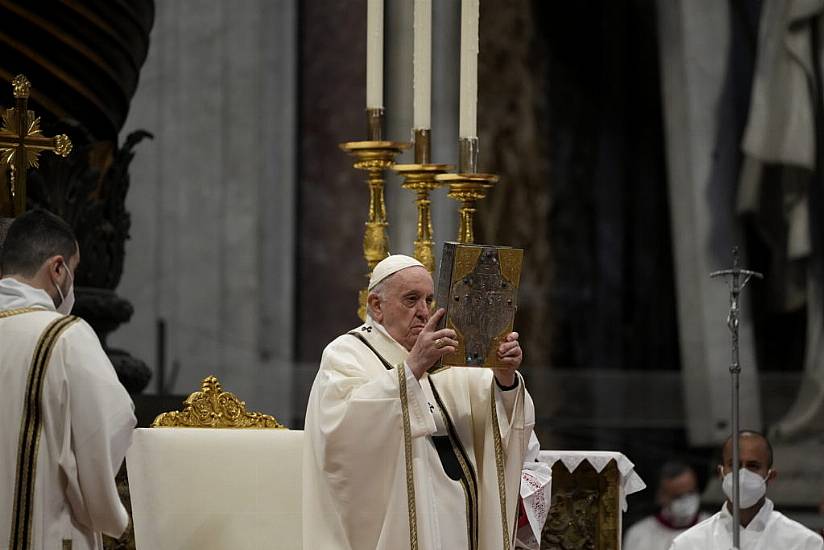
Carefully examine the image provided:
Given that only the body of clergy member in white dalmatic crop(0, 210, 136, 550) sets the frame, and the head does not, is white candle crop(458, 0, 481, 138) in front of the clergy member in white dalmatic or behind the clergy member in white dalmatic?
in front

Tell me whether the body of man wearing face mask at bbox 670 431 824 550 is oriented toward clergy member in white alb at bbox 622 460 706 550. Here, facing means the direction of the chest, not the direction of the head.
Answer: no

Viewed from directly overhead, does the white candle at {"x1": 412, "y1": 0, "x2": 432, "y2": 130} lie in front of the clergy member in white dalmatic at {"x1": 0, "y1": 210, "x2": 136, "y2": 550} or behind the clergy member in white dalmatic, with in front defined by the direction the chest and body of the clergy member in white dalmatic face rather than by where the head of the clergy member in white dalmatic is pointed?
in front

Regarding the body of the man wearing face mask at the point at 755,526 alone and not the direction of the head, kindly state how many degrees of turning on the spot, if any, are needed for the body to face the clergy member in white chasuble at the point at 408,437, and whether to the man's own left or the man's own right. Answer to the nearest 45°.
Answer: approximately 45° to the man's own right

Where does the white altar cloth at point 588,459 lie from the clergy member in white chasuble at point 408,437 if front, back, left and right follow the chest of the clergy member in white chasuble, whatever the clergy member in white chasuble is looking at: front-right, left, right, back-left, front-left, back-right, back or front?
left

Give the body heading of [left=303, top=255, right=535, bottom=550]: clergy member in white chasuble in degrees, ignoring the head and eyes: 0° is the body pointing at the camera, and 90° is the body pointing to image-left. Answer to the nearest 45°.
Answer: approximately 315°

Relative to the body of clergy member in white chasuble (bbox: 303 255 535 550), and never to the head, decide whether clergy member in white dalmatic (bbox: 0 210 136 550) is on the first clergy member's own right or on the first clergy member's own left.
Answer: on the first clergy member's own right

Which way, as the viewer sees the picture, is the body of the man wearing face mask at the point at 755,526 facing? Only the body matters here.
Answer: toward the camera

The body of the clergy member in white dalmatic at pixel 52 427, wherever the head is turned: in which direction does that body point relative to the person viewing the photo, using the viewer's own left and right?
facing away from the viewer and to the right of the viewer

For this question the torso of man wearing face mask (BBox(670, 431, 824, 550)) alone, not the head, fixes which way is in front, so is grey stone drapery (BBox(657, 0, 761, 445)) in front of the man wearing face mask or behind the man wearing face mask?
behind

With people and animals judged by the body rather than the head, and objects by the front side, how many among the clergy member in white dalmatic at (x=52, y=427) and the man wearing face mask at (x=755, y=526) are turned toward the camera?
1

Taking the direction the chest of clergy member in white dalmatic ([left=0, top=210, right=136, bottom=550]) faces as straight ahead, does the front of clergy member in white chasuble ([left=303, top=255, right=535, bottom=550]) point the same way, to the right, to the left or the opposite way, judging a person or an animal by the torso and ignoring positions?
to the right

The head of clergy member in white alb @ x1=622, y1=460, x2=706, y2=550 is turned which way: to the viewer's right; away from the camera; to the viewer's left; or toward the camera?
toward the camera

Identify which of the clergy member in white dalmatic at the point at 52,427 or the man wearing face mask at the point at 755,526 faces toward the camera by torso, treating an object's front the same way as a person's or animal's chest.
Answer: the man wearing face mask
